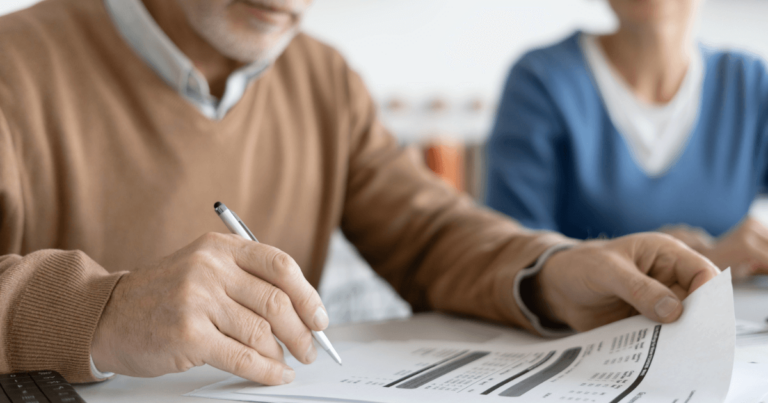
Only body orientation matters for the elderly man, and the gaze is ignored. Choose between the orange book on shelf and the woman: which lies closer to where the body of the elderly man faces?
the woman

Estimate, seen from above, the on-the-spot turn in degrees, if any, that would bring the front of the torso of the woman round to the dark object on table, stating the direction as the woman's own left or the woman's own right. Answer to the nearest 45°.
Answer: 0° — they already face it

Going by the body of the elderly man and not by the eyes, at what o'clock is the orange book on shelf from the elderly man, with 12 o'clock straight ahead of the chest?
The orange book on shelf is roughly at 8 o'clock from the elderly man.

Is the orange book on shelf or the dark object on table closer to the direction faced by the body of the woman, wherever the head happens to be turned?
the dark object on table

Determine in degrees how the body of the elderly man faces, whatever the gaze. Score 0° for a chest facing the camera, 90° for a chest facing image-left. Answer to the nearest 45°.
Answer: approximately 315°

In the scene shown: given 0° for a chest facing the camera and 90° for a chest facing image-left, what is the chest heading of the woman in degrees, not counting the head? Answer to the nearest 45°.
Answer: approximately 0°
